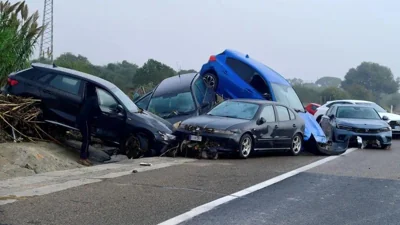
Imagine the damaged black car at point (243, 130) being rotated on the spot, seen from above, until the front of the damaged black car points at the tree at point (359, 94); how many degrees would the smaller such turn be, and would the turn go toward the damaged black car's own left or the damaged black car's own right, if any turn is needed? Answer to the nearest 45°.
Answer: approximately 135° to the damaged black car's own right

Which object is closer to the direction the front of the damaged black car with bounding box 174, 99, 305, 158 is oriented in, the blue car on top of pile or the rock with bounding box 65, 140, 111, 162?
the rock

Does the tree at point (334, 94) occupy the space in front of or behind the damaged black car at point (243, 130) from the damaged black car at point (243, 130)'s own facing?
behind

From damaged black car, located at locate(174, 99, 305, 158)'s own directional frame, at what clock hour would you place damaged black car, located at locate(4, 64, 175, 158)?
damaged black car, located at locate(4, 64, 175, 158) is roughly at 1 o'clock from damaged black car, located at locate(174, 99, 305, 158).

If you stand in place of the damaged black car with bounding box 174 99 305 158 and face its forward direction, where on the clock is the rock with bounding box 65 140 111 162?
The rock is roughly at 1 o'clock from the damaged black car.

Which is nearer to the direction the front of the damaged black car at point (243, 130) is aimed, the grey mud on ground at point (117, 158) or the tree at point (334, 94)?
the grey mud on ground

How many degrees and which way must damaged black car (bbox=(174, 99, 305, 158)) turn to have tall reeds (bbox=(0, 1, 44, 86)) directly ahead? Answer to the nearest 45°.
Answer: approximately 45° to its right

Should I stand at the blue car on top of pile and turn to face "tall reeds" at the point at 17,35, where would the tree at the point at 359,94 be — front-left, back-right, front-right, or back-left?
back-right

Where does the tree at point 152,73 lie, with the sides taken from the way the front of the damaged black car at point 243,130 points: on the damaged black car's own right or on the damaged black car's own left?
on the damaged black car's own right

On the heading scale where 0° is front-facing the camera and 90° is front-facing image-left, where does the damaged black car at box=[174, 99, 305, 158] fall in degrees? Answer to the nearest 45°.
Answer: approximately 45°
